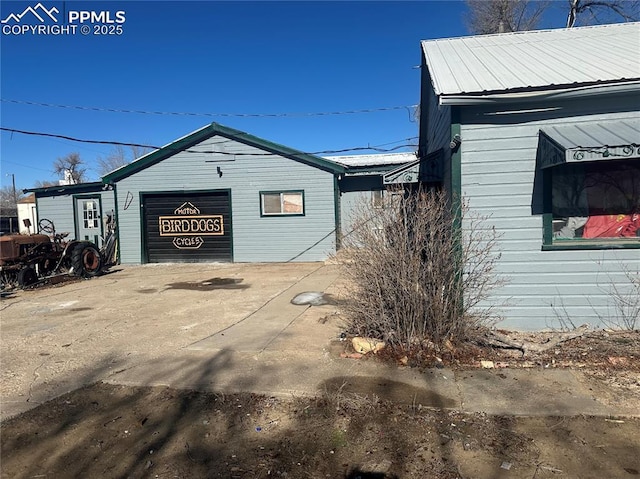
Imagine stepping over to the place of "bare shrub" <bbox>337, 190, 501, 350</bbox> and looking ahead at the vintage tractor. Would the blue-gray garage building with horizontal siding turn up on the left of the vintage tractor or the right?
right

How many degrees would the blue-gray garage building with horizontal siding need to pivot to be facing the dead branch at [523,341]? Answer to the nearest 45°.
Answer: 0° — it already faces it

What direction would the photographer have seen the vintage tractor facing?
facing the viewer and to the left of the viewer

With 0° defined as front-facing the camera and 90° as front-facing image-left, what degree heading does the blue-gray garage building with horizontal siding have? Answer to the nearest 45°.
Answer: approximately 0°

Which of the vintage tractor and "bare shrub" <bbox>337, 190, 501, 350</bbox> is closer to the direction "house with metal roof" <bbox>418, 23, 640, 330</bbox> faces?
the bare shrub

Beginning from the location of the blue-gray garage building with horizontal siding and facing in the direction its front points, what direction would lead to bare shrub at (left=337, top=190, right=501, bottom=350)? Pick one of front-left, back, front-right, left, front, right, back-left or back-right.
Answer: front

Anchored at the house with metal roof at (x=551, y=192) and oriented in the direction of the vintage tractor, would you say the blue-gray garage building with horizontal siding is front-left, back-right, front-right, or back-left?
front-right

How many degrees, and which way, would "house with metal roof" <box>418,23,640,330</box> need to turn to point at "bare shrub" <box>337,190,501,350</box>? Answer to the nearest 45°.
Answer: approximately 45° to its right

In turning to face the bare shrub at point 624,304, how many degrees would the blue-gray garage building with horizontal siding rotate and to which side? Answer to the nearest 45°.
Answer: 0° — it already faces it
